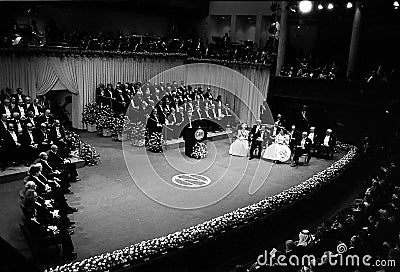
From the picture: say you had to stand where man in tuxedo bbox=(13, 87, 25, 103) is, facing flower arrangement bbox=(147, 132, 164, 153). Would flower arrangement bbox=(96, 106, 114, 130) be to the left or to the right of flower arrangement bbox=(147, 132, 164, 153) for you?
left

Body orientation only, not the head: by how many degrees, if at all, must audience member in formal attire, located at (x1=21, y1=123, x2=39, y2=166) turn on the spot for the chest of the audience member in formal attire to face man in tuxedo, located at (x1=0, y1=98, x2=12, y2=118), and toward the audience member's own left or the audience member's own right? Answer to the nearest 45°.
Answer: approximately 135° to the audience member's own left

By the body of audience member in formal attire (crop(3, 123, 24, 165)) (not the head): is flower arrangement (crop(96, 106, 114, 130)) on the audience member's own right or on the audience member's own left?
on the audience member's own left

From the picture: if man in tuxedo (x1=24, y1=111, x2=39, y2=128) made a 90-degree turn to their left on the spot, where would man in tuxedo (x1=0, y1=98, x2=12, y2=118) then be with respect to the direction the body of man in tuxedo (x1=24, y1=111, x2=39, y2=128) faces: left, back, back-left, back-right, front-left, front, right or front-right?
left

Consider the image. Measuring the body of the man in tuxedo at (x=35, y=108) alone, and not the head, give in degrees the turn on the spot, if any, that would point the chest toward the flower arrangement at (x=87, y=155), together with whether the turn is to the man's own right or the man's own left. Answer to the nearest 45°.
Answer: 0° — they already face it

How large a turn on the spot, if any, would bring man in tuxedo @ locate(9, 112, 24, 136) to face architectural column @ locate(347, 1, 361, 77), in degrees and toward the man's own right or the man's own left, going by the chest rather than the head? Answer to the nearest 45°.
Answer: approximately 45° to the man's own left

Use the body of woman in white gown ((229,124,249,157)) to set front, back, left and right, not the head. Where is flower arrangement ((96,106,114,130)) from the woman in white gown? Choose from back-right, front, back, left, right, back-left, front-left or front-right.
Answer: front-right

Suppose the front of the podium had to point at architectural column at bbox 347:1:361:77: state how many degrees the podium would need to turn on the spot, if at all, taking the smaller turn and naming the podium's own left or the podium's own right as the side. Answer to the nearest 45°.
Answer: approximately 90° to the podium's own left

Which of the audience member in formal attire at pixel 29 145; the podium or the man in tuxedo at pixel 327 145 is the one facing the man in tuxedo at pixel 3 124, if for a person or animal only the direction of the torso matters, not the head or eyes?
the man in tuxedo at pixel 327 145

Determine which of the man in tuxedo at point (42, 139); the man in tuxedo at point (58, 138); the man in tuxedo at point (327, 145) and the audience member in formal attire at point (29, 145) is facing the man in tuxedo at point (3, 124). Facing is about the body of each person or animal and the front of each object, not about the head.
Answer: the man in tuxedo at point (327, 145)
